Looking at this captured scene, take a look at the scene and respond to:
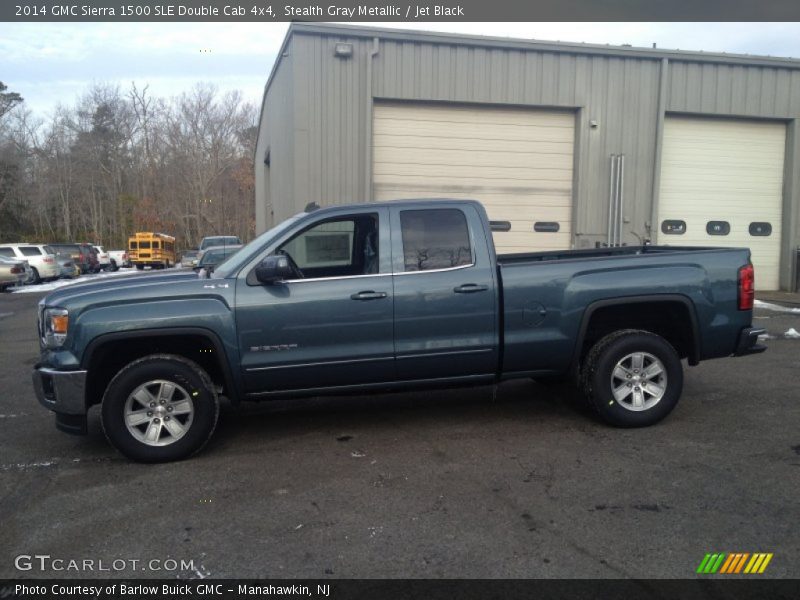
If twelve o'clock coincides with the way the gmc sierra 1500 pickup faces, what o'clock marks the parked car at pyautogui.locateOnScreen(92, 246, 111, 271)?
The parked car is roughly at 2 o'clock from the gmc sierra 1500 pickup.

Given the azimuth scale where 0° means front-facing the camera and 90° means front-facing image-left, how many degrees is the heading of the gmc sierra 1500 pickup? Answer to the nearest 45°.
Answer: approximately 90°

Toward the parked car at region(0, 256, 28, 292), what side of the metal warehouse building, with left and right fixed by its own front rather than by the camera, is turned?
right

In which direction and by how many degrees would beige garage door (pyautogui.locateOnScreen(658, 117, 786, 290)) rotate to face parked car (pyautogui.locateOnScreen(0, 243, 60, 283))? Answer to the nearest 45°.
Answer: approximately 90° to its right

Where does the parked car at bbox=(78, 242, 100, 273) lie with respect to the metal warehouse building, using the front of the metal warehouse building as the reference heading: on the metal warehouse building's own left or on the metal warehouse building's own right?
on the metal warehouse building's own right

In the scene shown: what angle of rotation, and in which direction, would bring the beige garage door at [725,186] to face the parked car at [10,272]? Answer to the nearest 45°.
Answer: approximately 90° to its right

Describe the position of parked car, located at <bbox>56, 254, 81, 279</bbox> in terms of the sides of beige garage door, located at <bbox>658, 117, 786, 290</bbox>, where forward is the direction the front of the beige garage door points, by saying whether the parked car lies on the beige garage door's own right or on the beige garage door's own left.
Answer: on the beige garage door's own right

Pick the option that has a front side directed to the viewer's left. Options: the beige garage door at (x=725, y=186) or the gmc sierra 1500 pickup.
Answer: the gmc sierra 1500 pickup

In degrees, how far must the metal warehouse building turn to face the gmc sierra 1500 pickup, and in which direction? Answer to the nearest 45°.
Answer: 0° — it already faces it

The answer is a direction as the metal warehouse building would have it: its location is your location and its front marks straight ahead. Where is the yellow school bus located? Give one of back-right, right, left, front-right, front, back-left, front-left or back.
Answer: back-right

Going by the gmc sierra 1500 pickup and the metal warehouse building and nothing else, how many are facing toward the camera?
1
